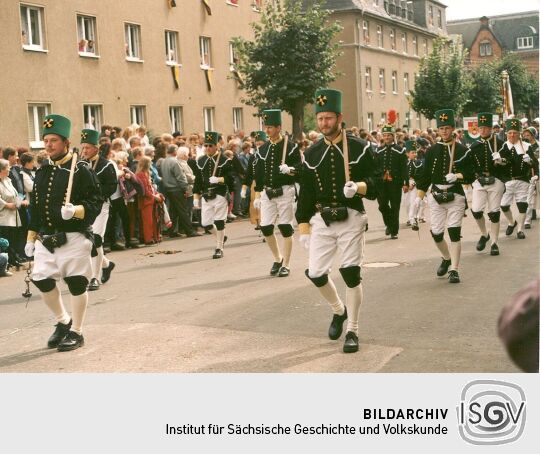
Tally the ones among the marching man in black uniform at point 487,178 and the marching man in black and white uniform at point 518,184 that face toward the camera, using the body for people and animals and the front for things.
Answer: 2

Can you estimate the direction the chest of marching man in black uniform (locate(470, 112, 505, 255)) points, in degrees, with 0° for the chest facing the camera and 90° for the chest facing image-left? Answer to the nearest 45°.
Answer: approximately 0°

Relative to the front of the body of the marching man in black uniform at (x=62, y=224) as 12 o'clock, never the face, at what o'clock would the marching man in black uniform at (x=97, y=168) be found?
the marching man in black uniform at (x=97, y=168) is roughly at 5 o'clock from the marching man in black uniform at (x=62, y=224).

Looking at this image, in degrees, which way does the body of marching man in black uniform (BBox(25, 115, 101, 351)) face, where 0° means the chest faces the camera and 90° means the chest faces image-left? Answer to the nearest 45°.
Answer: approximately 45°

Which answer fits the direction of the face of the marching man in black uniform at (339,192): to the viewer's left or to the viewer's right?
to the viewer's left

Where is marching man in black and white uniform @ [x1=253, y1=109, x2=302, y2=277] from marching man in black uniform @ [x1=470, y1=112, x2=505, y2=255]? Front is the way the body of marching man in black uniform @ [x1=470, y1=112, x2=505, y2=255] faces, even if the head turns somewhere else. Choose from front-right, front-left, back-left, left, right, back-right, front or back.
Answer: front-right

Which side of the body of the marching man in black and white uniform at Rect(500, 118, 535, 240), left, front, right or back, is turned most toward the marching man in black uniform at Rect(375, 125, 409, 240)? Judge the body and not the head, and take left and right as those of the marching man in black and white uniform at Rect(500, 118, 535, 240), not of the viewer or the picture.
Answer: right

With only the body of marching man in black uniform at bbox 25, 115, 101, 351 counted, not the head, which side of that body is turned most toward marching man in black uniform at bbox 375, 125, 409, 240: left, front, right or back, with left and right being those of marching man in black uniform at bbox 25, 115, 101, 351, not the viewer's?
back
